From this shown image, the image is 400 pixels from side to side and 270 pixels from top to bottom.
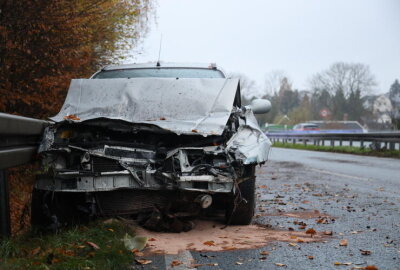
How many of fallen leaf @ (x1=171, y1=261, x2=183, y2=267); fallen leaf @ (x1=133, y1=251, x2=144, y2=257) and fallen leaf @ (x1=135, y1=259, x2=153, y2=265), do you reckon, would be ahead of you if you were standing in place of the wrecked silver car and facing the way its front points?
3

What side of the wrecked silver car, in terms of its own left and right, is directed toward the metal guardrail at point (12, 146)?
right

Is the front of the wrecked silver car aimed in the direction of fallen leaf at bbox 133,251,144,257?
yes

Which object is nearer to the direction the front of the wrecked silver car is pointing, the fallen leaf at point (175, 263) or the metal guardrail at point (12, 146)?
the fallen leaf

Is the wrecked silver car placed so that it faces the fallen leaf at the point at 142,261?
yes

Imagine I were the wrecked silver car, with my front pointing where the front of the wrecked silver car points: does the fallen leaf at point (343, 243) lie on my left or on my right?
on my left

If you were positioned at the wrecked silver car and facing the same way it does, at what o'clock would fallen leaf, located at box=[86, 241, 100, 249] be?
The fallen leaf is roughly at 1 o'clock from the wrecked silver car.

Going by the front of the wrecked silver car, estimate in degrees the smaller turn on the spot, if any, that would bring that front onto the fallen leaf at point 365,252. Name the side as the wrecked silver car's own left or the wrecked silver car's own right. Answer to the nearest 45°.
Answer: approximately 45° to the wrecked silver car's own left

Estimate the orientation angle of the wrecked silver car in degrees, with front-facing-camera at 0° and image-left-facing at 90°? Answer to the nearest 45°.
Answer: approximately 0°
